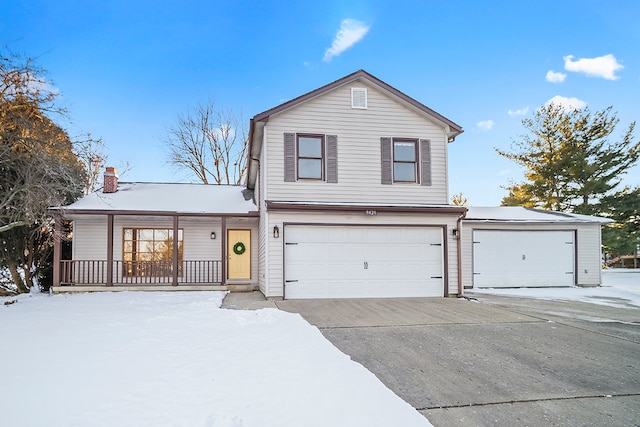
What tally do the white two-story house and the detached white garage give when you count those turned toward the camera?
2

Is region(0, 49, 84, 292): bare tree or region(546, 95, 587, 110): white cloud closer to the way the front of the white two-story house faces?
the bare tree

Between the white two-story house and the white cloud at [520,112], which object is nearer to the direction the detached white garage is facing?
the white two-story house

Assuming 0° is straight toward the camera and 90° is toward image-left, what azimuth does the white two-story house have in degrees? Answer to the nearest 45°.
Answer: approximately 0°

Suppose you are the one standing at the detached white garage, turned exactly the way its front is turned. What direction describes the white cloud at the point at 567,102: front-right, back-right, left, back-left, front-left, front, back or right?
back

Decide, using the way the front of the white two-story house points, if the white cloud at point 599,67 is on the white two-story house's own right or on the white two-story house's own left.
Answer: on the white two-story house's own left

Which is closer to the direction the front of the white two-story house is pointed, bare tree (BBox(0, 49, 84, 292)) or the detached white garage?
the bare tree

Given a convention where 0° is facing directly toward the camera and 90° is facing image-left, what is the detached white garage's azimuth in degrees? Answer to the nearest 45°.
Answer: approximately 0°

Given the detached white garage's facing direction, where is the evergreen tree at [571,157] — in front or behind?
behind
